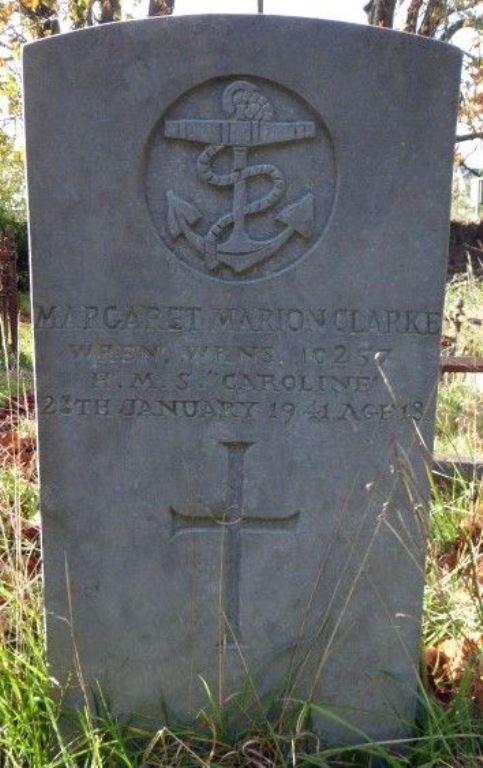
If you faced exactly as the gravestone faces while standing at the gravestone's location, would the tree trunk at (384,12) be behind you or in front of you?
behind

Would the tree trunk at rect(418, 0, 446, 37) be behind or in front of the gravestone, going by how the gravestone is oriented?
behind

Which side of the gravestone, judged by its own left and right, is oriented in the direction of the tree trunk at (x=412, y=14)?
back

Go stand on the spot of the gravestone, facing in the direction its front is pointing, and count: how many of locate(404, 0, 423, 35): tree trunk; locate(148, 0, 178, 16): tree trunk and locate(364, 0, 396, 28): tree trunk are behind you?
3

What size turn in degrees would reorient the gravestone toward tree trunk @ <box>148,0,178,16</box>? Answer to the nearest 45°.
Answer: approximately 180°

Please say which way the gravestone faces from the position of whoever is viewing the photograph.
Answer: facing the viewer
